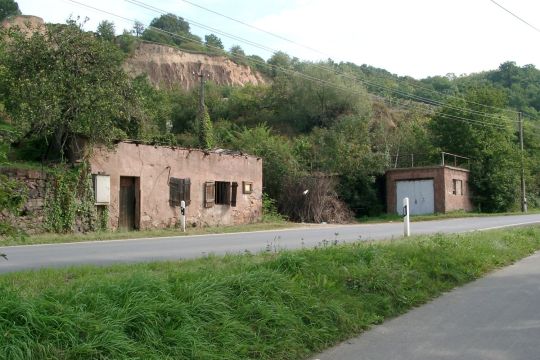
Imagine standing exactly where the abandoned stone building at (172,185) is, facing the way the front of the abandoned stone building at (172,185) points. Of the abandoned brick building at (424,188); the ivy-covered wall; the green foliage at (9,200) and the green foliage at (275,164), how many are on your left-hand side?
2

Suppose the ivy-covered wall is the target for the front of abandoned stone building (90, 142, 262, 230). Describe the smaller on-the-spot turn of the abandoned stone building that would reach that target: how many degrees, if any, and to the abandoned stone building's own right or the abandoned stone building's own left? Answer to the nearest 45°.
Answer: approximately 90° to the abandoned stone building's own right

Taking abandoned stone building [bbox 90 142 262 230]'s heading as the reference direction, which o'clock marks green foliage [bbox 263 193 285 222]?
The green foliage is roughly at 9 o'clock from the abandoned stone building.

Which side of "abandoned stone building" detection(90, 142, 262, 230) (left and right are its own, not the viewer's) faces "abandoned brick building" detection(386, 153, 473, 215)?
left

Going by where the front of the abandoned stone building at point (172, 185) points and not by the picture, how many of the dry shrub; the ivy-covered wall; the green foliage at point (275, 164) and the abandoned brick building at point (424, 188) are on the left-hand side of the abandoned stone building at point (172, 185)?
3

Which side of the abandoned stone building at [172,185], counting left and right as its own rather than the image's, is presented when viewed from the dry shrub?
left

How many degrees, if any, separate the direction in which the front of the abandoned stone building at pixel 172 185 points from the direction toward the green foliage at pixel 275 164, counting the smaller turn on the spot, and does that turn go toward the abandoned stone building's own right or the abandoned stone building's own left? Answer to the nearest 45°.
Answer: approximately 90° to the abandoned stone building's own left

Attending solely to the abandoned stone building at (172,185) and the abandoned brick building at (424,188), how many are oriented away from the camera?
0

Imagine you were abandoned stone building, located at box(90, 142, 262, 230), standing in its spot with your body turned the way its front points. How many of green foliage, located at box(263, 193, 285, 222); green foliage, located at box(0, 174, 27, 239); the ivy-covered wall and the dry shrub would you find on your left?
2

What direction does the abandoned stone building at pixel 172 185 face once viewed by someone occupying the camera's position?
facing the viewer and to the right of the viewer

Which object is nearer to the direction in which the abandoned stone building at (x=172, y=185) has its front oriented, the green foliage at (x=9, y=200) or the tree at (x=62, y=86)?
the green foliage

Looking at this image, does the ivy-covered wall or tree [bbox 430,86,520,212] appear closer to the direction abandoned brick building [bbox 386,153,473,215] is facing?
the ivy-covered wall

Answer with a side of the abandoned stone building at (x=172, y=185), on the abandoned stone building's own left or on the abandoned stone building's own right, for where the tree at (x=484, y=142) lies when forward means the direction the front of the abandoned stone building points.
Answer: on the abandoned stone building's own left

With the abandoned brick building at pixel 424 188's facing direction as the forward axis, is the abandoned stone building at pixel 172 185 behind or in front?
in front

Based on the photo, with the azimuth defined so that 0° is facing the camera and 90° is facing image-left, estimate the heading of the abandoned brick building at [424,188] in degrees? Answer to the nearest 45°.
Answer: approximately 45°
